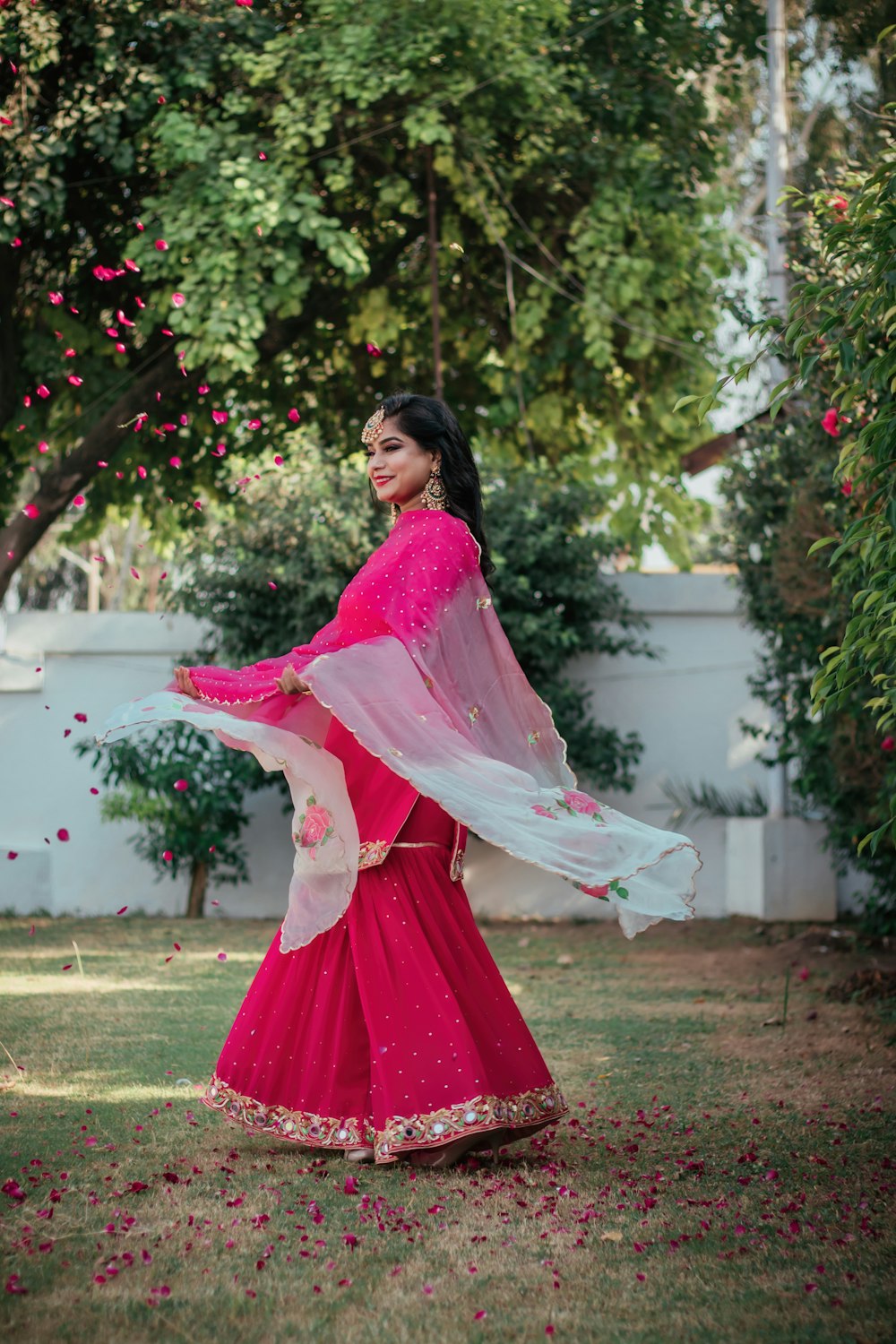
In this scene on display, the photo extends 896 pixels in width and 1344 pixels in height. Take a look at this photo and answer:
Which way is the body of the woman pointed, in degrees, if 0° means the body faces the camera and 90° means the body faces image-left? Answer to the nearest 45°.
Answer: approximately 90°

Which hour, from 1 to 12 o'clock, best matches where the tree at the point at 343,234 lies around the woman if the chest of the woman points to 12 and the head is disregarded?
The tree is roughly at 3 o'clock from the woman.

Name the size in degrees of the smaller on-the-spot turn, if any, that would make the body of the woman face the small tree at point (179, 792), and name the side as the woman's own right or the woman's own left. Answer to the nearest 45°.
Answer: approximately 90° to the woman's own right

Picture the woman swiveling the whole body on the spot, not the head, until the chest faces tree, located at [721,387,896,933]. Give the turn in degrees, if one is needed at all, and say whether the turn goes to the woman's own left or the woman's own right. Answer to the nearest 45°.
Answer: approximately 135° to the woman's own right

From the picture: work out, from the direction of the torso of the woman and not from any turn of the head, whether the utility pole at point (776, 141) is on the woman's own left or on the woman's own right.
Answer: on the woman's own right

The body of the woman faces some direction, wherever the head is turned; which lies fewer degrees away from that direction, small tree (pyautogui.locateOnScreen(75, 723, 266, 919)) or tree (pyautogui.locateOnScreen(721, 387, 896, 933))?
the small tree
